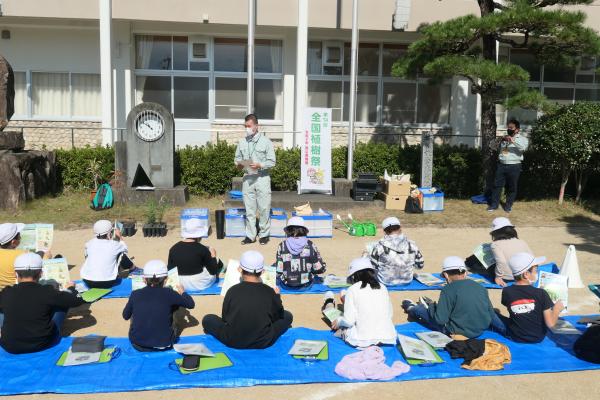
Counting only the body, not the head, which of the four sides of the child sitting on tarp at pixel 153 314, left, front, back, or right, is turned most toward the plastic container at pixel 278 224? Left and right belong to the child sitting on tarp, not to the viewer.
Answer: front

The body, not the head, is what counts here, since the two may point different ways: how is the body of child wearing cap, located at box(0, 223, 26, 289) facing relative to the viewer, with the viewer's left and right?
facing away from the viewer and to the right of the viewer

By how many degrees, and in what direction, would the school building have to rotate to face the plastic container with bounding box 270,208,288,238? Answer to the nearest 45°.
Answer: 0° — it already faces it

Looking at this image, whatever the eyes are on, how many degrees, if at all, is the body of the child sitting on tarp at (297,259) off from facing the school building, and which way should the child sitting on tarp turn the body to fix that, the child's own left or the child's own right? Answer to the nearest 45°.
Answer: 0° — they already face it

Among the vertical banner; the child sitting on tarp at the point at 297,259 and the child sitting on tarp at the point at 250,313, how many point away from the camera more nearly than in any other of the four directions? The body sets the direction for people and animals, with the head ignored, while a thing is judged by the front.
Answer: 2

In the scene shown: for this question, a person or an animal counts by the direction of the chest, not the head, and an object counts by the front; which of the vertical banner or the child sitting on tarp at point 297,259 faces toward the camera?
the vertical banner

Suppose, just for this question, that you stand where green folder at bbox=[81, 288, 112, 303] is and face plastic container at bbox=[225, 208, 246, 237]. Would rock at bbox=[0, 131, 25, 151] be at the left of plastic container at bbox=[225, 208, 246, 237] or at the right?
left

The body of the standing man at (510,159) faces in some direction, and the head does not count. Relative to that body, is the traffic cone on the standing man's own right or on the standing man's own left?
on the standing man's own left

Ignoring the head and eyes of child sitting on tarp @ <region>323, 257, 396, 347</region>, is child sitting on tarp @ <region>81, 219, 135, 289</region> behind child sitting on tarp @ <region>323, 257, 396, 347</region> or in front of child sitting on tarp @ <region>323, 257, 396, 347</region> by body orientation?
in front

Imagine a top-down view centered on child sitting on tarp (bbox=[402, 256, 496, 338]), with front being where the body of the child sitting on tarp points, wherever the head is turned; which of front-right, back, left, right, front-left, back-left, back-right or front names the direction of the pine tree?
front-right

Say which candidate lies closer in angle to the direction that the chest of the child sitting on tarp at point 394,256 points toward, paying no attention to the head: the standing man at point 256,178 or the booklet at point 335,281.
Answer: the standing man

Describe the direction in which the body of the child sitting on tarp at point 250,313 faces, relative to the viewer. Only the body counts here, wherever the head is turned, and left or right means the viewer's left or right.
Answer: facing away from the viewer

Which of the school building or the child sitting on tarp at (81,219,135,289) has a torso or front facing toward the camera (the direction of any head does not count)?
the school building

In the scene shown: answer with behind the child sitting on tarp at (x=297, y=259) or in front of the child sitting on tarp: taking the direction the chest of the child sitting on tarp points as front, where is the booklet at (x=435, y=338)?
behind

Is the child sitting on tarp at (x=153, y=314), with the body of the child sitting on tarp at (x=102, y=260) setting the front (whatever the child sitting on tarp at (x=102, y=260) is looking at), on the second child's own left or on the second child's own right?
on the second child's own right

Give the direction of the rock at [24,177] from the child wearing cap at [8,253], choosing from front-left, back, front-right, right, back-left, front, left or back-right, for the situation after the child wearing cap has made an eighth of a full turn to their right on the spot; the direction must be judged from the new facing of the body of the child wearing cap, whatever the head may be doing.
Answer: left

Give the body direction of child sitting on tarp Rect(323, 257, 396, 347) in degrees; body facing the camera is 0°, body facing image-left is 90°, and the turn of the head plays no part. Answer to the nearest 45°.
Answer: approximately 135°

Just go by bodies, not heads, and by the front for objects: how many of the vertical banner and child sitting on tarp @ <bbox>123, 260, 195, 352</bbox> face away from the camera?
1

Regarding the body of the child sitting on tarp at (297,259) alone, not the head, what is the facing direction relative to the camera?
away from the camera

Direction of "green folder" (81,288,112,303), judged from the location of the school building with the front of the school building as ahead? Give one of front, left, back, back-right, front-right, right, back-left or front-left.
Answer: front

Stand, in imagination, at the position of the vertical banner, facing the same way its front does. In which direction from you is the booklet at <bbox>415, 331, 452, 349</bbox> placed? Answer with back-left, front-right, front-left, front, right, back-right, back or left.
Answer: front

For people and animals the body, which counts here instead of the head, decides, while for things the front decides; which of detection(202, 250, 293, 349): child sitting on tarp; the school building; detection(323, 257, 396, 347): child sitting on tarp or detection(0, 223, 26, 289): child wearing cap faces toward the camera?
the school building
